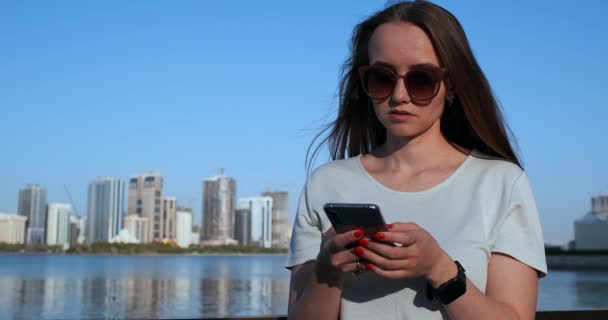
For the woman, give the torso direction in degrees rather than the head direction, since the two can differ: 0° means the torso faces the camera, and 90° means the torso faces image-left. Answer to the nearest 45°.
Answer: approximately 0°
